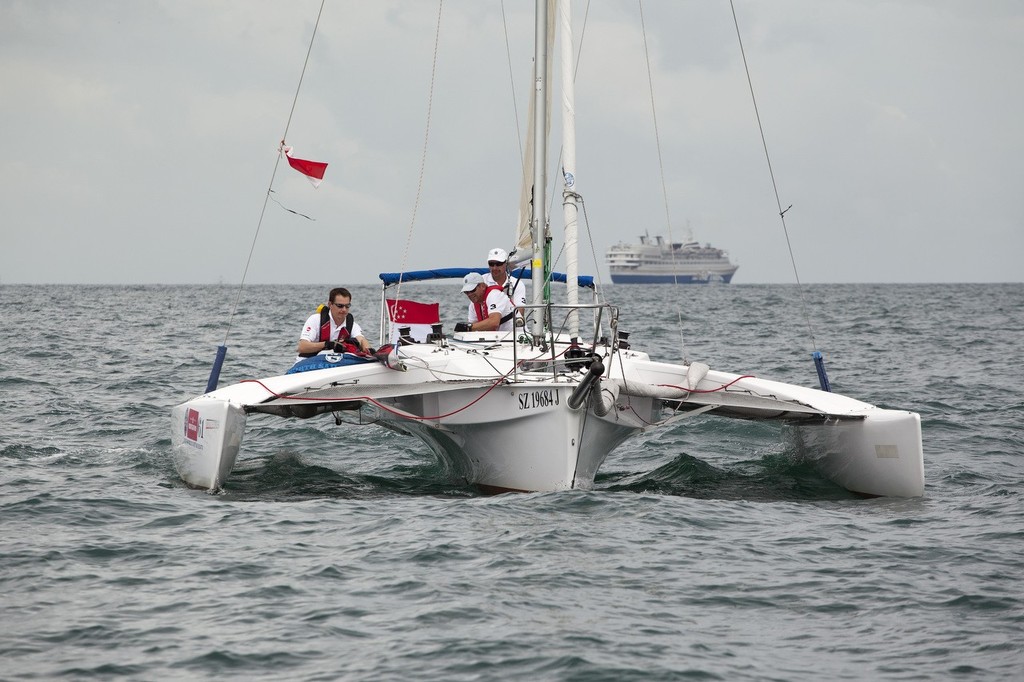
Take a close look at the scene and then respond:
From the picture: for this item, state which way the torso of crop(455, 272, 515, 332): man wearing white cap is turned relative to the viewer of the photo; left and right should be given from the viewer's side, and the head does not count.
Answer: facing the viewer and to the left of the viewer

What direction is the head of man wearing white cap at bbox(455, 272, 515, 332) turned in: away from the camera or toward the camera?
toward the camera

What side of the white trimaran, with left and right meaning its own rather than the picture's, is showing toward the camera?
front

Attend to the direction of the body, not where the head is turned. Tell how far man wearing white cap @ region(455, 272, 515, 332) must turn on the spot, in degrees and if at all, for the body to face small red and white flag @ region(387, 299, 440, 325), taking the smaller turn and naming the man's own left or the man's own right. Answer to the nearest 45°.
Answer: approximately 90° to the man's own right
